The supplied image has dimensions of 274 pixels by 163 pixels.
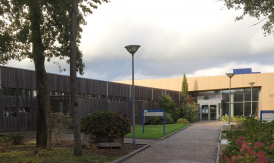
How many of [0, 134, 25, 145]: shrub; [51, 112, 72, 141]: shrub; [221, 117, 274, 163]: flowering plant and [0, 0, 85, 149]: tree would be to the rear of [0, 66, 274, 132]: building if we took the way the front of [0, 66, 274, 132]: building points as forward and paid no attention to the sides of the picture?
0

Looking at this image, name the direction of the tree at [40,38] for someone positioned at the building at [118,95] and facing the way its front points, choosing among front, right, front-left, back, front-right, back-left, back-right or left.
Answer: front

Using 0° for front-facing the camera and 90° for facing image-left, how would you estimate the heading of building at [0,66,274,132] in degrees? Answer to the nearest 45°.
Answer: approximately 0°

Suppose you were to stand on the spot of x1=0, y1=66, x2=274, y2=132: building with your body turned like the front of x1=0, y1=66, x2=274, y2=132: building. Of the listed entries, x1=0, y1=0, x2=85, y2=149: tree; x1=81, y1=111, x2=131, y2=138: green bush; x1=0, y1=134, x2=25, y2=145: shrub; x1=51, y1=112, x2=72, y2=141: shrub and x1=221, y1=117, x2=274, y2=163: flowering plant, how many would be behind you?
0

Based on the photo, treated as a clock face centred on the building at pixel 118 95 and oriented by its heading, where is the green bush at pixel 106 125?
The green bush is roughly at 12 o'clock from the building.

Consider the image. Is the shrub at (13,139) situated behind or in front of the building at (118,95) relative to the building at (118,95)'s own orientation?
in front

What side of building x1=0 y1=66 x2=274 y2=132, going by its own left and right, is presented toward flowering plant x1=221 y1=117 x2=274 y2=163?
front

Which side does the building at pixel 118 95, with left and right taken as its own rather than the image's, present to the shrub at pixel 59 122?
front
